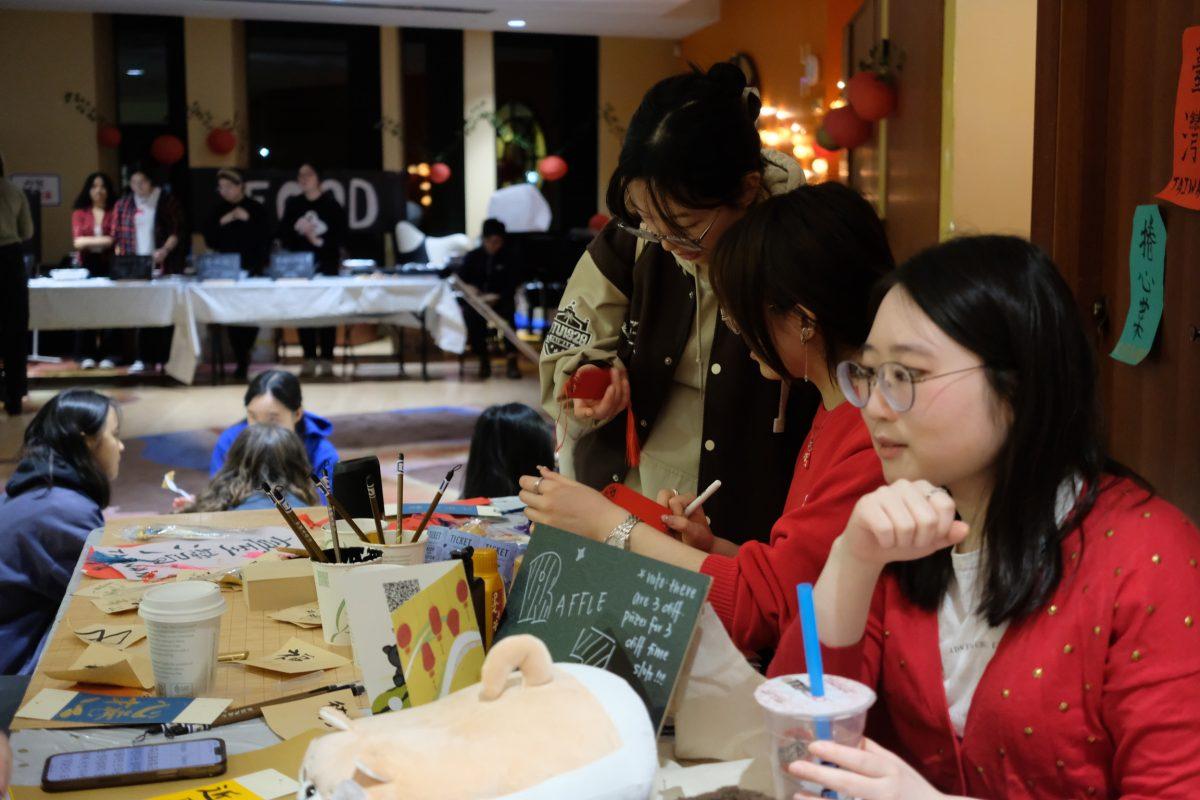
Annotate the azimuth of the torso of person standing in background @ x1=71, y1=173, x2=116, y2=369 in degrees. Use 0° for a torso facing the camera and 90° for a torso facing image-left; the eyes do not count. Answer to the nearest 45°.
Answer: approximately 0°

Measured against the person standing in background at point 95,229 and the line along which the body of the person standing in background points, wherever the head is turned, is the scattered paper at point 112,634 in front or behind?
in front

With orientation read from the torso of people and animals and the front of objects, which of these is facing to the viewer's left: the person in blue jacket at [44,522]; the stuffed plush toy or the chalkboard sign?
the stuffed plush toy

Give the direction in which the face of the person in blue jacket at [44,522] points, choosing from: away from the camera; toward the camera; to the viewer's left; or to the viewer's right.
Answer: to the viewer's right

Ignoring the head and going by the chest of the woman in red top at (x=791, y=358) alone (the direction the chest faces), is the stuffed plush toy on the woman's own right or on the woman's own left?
on the woman's own left

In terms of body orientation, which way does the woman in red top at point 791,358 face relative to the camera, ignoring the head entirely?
to the viewer's left

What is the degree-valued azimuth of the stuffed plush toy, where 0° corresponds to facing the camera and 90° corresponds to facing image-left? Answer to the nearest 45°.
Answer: approximately 90°

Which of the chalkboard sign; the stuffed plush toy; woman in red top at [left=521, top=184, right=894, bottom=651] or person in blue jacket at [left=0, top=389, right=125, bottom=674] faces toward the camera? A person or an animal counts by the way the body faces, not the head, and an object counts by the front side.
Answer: the chalkboard sign
